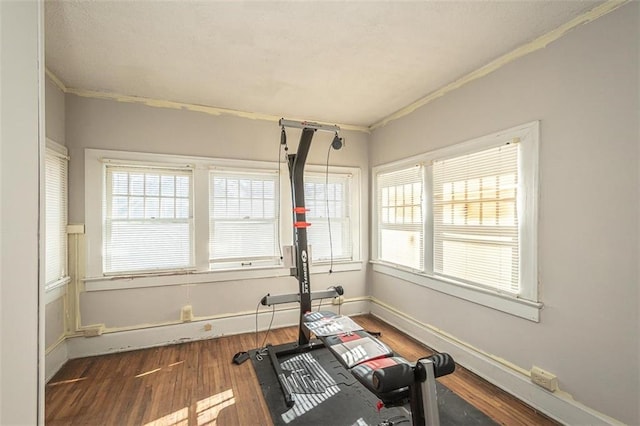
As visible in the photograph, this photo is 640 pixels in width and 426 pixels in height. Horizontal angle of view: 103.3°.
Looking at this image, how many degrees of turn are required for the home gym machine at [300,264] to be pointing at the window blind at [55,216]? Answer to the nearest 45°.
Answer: approximately 135° to its right

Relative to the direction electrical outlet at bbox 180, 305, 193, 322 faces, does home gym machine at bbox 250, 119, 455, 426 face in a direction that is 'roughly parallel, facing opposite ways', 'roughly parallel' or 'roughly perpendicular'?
roughly parallel

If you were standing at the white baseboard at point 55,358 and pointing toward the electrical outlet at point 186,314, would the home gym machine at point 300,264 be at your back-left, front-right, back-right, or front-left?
front-right

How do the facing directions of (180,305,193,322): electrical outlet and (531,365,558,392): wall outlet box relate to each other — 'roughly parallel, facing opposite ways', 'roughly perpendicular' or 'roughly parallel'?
roughly perpendicular

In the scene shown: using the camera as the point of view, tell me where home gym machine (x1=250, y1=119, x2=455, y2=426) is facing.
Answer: facing the viewer and to the right of the viewer

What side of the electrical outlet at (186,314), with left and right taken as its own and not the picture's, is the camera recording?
front

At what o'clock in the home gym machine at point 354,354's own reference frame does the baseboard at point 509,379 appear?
The baseboard is roughly at 10 o'clock from the home gym machine.

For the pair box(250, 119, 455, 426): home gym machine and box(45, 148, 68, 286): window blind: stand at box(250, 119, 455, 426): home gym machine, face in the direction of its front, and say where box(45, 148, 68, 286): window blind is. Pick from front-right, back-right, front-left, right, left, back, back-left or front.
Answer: back-right

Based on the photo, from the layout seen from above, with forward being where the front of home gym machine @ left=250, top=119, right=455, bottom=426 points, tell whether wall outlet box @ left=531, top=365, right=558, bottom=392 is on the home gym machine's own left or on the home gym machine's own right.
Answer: on the home gym machine's own left

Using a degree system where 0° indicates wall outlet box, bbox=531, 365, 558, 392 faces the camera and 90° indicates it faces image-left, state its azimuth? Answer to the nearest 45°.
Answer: approximately 45°

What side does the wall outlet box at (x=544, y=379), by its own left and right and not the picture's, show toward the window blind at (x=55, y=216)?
front

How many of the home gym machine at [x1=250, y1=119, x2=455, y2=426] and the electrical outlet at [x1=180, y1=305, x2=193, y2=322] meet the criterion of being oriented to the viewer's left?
0

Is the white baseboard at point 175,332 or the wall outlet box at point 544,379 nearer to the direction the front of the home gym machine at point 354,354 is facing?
the wall outlet box

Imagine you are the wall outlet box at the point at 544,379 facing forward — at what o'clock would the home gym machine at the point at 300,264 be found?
The home gym machine is roughly at 1 o'clock from the wall outlet box.
